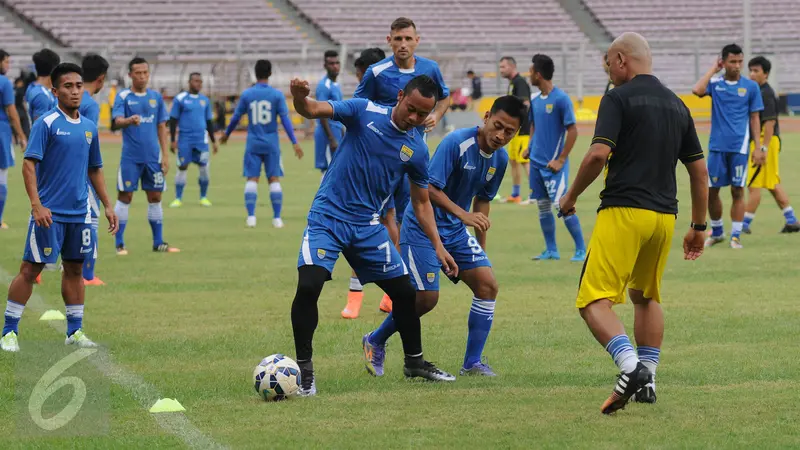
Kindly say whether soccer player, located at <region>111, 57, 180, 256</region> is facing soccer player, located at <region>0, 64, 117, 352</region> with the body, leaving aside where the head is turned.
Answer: yes

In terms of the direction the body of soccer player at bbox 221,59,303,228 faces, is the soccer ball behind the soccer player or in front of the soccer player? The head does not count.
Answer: behind

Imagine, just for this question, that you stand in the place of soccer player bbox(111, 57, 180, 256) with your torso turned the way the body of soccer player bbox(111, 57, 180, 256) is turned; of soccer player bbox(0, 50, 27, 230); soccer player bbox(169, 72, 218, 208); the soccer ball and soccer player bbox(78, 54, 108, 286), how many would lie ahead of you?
2

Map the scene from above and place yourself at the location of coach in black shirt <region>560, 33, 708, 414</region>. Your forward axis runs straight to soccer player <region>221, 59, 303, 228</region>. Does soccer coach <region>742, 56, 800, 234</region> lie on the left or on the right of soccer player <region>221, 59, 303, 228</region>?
right

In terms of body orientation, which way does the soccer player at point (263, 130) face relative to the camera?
away from the camera

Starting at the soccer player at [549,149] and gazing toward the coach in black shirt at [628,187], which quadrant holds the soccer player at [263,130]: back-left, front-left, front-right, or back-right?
back-right

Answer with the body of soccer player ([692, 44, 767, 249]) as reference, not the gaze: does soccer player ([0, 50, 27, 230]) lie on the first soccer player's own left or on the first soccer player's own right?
on the first soccer player's own right

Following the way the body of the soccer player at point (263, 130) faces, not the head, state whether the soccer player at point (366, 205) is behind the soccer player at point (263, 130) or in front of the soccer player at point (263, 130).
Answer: behind
